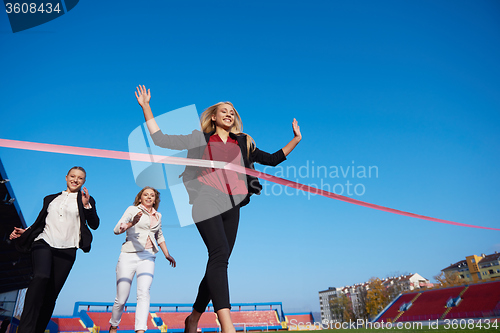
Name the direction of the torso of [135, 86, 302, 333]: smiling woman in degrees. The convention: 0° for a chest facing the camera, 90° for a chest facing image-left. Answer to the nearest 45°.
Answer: approximately 0°

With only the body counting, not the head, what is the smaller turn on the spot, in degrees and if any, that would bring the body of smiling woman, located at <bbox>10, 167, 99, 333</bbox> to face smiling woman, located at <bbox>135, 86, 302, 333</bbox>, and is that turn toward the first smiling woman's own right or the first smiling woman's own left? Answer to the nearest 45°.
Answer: approximately 45° to the first smiling woman's own left

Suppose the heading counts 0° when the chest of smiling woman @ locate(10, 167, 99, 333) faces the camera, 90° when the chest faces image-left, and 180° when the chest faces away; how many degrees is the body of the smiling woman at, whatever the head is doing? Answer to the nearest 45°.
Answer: approximately 0°

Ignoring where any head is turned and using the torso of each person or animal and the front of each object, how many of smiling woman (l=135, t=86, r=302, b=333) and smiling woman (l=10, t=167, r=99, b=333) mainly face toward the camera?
2

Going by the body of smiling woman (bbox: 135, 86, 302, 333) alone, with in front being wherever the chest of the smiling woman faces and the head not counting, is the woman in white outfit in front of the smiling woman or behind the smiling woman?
behind

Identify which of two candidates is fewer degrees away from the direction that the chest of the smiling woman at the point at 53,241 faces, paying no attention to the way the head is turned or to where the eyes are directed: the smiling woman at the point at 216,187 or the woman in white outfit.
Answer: the smiling woman

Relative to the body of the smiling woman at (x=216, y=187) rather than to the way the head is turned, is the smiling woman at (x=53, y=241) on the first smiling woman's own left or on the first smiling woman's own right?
on the first smiling woman's own right

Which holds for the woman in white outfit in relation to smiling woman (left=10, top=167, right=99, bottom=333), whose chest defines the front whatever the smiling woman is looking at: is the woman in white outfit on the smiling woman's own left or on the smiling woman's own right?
on the smiling woman's own left
